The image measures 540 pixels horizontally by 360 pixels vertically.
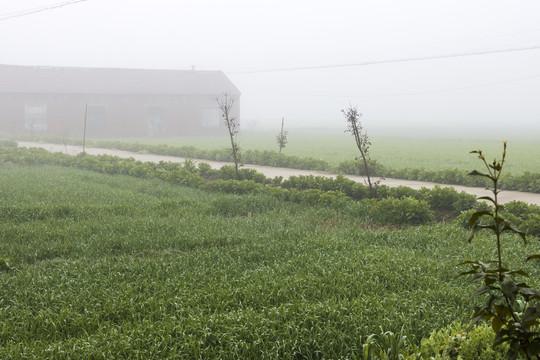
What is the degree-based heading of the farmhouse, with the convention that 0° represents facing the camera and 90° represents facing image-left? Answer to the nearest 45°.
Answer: approximately 0°

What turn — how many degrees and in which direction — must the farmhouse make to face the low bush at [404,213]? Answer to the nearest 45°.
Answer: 0° — it already faces it
